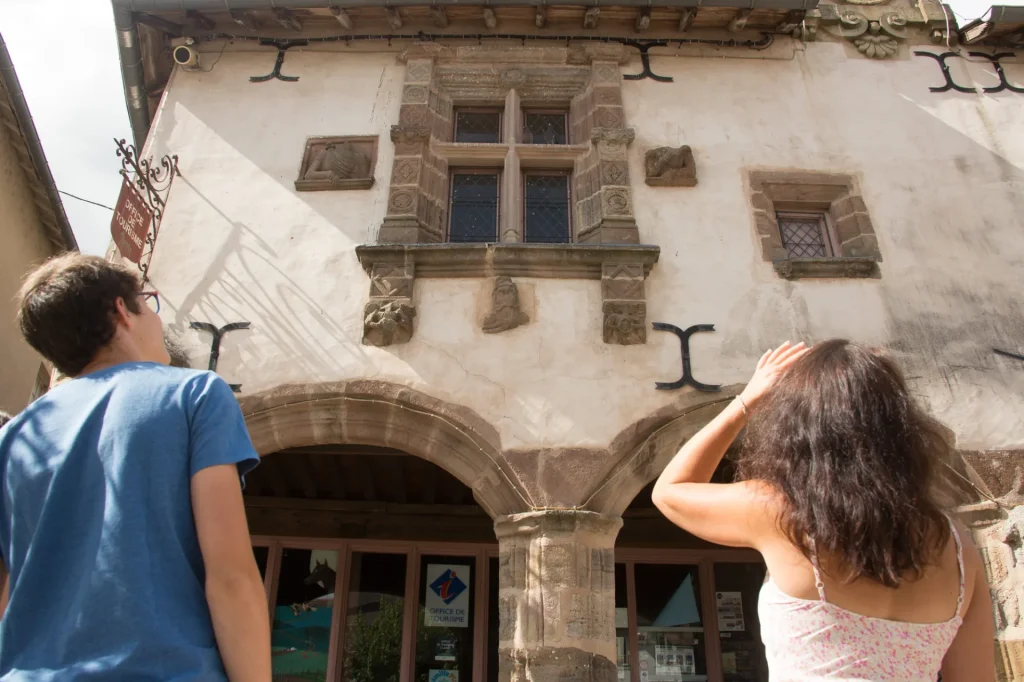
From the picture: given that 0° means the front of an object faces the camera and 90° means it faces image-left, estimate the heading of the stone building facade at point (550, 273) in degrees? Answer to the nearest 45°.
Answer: approximately 0°

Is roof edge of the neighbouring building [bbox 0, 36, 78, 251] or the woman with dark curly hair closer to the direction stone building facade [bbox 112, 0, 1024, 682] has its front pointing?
the woman with dark curly hair

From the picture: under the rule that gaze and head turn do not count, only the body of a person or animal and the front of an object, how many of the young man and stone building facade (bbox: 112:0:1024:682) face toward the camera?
1

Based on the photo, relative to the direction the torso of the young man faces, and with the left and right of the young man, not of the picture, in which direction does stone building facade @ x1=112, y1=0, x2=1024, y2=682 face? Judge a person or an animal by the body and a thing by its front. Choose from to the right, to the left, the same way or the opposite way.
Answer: the opposite way

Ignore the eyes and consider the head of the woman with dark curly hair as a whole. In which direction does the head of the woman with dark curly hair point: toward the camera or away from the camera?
away from the camera

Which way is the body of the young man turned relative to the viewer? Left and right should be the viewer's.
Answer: facing away from the viewer and to the right of the viewer

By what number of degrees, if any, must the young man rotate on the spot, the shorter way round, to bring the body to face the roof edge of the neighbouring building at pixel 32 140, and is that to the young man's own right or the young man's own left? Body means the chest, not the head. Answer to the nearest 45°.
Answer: approximately 45° to the young man's own left

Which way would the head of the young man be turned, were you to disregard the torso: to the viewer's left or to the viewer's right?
to the viewer's right

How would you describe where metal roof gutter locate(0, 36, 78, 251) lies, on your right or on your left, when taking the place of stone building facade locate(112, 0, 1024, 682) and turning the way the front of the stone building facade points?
on your right

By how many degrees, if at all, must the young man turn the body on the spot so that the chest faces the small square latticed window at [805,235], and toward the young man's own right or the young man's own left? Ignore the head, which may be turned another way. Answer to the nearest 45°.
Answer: approximately 45° to the young man's own right

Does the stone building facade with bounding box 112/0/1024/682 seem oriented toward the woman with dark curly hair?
yes
